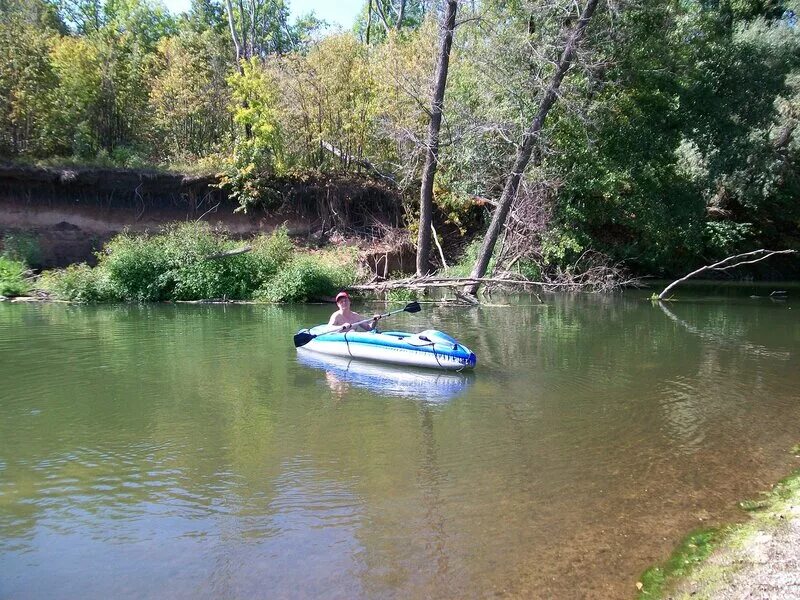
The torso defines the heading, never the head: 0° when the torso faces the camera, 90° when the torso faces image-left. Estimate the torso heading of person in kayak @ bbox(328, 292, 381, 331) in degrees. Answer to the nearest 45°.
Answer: approximately 315°

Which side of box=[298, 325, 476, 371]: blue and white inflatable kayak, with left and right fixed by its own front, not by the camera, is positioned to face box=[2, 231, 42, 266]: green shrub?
back

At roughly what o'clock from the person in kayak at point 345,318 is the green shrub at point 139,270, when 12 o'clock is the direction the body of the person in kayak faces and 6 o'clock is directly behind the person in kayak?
The green shrub is roughly at 6 o'clock from the person in kayak.

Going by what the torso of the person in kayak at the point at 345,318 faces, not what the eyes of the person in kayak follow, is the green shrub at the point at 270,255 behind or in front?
behind

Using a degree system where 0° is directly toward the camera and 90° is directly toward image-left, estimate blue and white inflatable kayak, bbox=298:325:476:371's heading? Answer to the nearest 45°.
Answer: approximately 315°

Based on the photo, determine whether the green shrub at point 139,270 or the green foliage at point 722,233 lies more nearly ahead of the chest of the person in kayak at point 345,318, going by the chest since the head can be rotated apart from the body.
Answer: the green foliage

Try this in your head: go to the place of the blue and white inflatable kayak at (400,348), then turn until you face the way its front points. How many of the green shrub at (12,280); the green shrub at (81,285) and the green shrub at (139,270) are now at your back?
3

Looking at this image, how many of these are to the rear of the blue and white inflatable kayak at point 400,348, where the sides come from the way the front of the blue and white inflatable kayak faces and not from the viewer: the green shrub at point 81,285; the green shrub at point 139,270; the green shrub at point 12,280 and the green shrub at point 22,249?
4

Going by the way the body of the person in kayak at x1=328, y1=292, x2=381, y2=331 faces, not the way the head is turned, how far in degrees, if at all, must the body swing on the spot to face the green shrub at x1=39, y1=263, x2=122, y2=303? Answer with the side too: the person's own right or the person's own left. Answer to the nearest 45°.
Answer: approximately 180°

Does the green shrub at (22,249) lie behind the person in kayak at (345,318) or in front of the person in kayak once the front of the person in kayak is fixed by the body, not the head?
behind

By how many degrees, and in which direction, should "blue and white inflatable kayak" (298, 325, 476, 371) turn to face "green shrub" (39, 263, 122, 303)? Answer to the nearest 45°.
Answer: approximately 180°

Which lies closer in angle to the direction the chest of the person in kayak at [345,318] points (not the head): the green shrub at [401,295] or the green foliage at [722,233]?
the green foliage

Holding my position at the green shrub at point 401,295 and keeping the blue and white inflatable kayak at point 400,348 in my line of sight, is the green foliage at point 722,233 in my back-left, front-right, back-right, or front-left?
back-left

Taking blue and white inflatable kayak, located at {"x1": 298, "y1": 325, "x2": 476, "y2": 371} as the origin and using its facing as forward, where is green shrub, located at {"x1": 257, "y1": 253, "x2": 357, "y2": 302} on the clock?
The green shrub is roughly at 7 o'clock from the blue and white inflatable kayak.
